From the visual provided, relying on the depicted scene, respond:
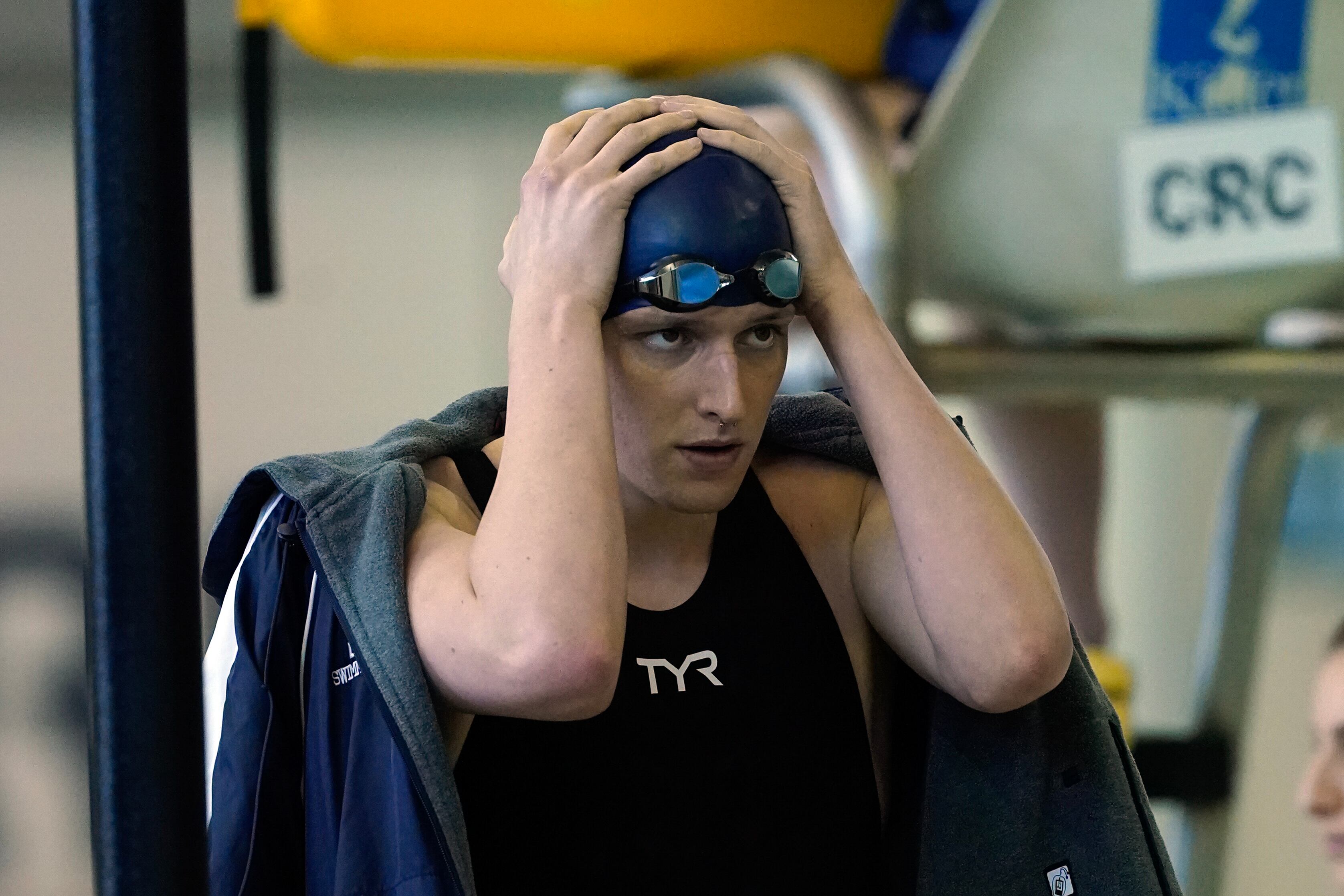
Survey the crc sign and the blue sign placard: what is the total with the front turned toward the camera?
2

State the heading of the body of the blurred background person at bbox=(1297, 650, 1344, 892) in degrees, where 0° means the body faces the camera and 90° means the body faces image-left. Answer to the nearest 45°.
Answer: approximately 90°

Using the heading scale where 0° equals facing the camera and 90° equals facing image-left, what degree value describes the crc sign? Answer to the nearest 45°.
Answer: approximately 0°
